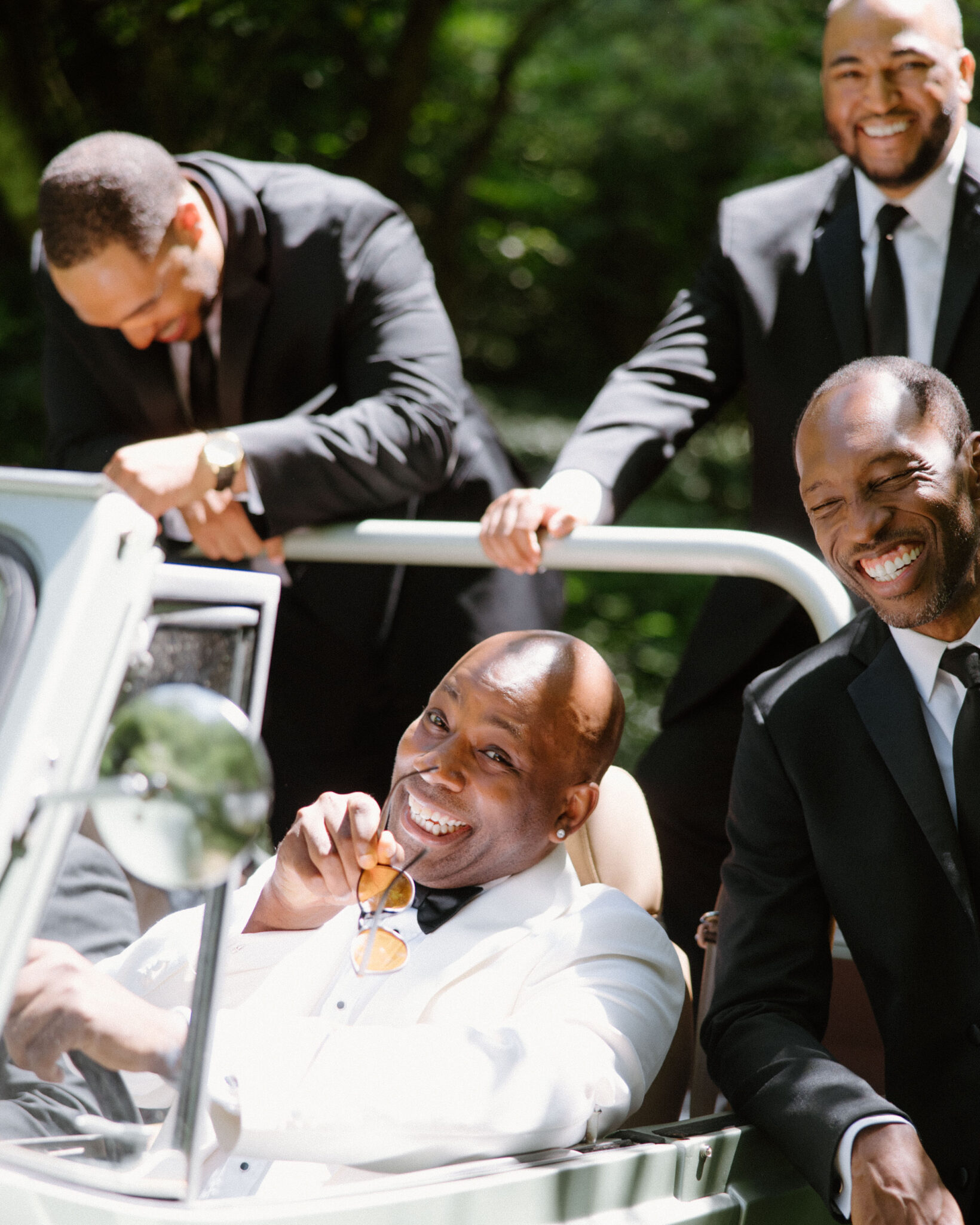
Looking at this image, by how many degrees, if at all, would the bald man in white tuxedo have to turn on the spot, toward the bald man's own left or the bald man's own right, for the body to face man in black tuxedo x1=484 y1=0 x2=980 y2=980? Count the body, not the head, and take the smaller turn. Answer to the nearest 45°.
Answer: approximately 180°

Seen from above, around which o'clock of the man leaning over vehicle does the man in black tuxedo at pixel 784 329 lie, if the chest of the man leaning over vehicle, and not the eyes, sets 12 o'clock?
The man in black tuxedo is roughly at 8 o'clock from the man leaning over vehicle.

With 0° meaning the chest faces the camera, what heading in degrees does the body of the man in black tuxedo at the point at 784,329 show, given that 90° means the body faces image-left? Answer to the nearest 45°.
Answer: approximately 0°

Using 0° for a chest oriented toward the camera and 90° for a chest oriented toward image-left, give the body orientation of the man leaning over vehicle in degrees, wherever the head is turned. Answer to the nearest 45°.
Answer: approximately 45°

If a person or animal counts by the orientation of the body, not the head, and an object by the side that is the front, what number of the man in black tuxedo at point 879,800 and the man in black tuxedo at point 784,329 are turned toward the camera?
2

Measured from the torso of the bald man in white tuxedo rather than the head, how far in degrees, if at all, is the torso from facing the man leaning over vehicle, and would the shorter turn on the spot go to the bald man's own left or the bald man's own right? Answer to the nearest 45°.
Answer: approximately 135° to the bald man's own right

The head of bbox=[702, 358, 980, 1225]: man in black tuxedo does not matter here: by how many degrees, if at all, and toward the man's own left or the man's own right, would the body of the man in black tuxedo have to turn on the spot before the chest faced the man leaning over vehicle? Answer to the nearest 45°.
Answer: approximately 135° to the man's own right
